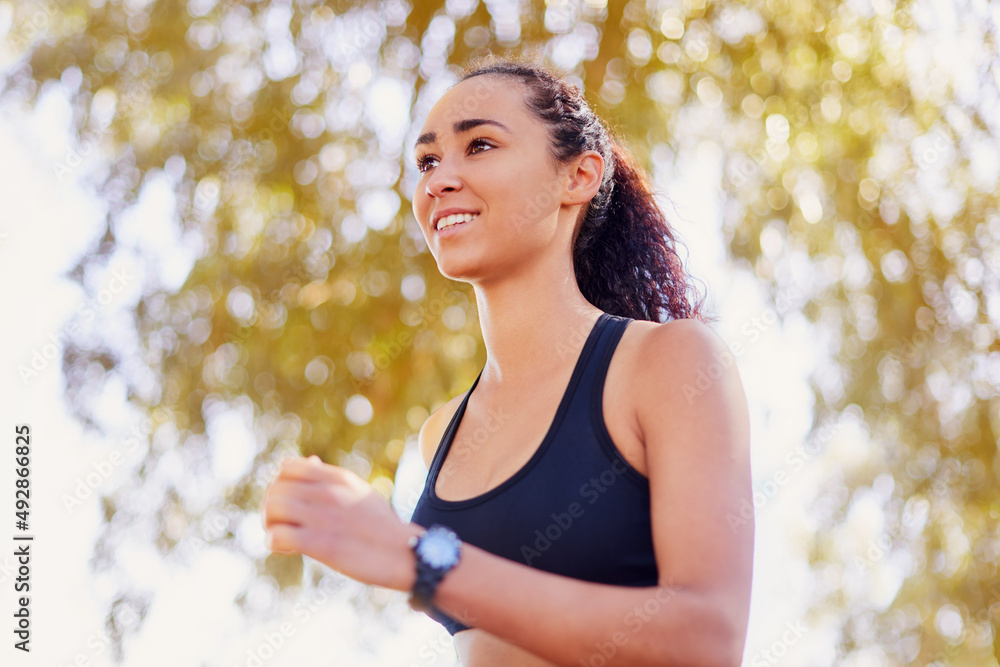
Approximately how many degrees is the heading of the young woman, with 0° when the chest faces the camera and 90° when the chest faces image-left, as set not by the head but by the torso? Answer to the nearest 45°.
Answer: approximately 45°
